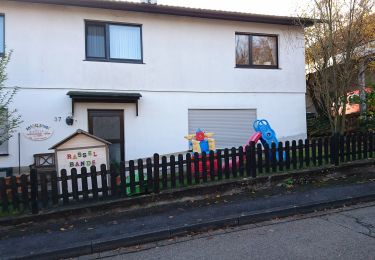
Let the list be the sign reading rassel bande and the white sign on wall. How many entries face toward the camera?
2

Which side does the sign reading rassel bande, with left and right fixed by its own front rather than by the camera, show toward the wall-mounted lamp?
back

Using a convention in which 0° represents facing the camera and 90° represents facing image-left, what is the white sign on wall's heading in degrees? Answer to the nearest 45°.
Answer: approximately 0°

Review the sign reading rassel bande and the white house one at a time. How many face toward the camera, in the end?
2

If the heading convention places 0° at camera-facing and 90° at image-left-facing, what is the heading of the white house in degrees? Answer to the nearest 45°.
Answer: approximately 0°

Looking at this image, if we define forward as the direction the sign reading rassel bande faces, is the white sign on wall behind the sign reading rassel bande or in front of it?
behind

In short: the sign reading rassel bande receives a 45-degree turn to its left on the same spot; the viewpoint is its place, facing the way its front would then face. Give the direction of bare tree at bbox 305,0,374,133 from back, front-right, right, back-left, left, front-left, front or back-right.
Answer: front-left

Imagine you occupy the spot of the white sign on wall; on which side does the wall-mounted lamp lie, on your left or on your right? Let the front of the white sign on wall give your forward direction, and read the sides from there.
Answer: on your left

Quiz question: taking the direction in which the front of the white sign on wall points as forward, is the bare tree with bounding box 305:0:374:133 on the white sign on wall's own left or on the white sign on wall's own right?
on the white sign on wall's own left
